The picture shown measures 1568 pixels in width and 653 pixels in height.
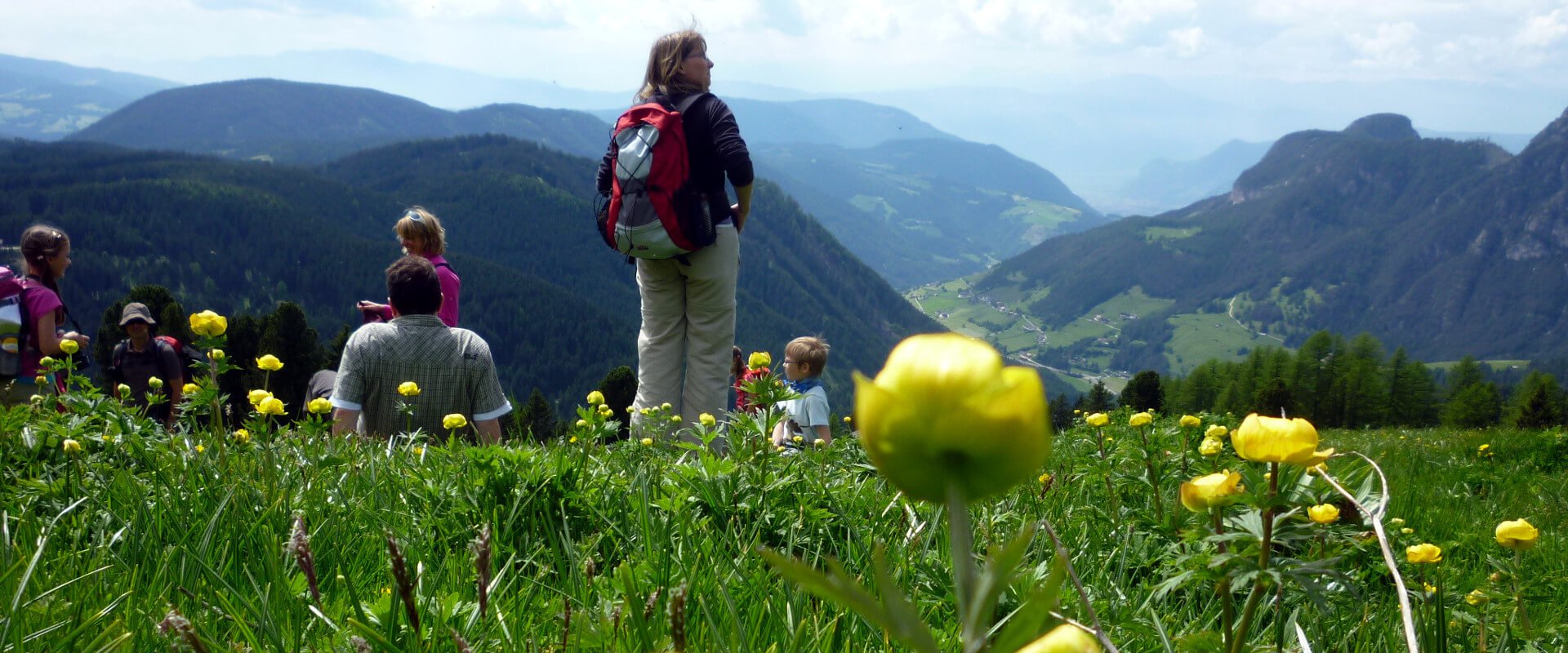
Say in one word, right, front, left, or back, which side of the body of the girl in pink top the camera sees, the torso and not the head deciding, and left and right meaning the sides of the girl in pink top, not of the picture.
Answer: right

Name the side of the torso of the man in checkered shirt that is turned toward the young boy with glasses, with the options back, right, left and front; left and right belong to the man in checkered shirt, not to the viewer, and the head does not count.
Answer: right

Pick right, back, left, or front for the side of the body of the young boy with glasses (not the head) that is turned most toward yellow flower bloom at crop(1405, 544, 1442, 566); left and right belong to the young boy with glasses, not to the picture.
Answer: left

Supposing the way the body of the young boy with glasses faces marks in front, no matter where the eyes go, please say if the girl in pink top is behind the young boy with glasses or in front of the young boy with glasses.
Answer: in front

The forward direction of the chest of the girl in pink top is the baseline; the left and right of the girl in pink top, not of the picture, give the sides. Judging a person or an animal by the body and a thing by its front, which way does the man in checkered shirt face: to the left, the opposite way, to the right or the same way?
to the left

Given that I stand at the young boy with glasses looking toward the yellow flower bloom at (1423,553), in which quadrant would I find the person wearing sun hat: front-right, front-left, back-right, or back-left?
back-right

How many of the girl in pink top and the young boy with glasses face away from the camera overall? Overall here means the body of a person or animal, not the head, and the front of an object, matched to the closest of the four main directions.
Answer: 0

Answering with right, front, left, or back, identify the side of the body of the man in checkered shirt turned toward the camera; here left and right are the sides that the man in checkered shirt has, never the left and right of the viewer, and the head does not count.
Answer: back

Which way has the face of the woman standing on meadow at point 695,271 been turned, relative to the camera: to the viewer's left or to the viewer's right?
to the viewer's right

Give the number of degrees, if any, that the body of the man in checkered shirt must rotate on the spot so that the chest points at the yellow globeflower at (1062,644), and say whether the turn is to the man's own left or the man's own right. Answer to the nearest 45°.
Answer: approximately 180°

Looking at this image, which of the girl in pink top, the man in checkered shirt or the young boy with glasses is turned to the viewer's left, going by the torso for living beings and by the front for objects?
the young boy with glasses

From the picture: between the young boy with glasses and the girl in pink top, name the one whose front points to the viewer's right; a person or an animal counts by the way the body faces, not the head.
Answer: the girl in pink top

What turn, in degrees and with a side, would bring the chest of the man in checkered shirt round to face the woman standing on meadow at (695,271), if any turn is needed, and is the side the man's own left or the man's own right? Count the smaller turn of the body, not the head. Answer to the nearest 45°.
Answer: approximately 90° to the man's own right

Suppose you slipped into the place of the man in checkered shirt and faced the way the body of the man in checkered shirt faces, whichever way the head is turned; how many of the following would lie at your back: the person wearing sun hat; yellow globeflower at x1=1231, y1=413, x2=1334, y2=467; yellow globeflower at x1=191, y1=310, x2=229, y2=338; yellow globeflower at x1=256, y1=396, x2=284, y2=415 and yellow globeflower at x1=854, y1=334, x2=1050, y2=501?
4

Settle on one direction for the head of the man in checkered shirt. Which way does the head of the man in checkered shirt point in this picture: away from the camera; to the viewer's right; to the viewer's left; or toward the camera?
away from the camera

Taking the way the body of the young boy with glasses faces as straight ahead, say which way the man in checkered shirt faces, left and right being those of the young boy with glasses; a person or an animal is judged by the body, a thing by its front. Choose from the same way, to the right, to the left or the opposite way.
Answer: to the right

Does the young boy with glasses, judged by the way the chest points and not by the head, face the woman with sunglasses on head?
yes

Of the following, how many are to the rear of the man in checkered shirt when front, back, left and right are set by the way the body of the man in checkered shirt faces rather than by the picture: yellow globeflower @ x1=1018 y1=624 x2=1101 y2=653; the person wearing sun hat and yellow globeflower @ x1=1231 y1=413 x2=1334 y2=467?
2

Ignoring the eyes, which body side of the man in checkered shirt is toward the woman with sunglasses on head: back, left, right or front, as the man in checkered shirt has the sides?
front
